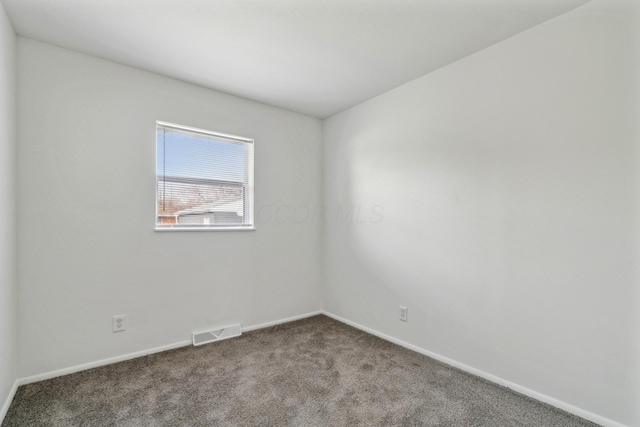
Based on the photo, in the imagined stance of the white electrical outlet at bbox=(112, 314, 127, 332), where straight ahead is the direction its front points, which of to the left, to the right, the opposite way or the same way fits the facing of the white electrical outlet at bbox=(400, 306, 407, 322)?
to the right

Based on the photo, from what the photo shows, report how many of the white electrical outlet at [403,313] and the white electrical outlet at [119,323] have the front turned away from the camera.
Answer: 0

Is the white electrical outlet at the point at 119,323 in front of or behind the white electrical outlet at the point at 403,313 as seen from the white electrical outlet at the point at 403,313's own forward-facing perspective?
in front

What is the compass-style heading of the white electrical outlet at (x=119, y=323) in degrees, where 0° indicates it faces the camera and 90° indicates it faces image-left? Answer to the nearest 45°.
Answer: approximately 0°

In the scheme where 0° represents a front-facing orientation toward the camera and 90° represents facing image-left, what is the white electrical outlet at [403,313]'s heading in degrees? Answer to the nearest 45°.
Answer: approximately 45°

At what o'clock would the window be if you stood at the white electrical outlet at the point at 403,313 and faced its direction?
The window is roughly at 1 o'clock from the white electrical outlet.
